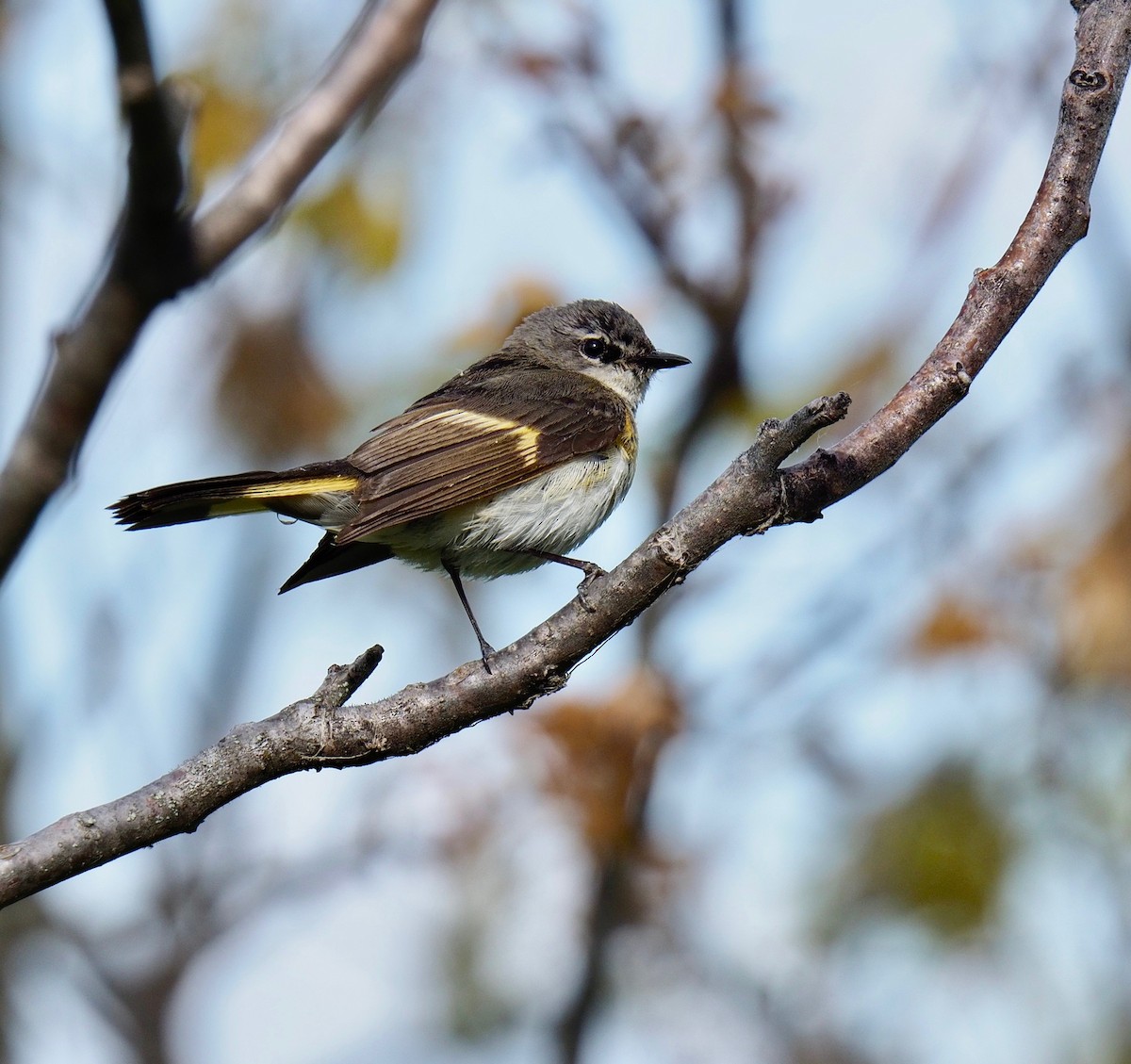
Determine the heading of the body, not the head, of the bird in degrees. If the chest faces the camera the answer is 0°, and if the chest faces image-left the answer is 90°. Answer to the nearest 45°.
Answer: approximately 270°
